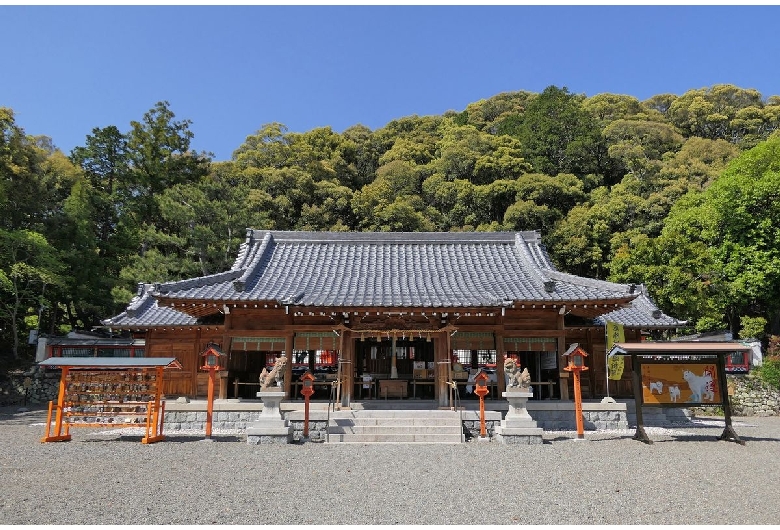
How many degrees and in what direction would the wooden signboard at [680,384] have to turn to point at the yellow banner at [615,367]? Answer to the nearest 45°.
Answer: approximately 135° to its right

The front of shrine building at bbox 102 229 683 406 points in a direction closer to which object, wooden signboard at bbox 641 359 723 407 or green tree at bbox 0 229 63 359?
the wooden signboard

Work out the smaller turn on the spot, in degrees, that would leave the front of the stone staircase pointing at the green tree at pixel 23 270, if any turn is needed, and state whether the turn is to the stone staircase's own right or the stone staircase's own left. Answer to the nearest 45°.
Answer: approximately 135° to the stone staircase's own right

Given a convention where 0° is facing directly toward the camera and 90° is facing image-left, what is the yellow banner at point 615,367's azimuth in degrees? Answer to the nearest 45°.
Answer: approximately 0°

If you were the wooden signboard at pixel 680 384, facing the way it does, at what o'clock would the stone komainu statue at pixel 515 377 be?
The stone komainu statue is roughly at 2 o'clock from the wooden signboard.

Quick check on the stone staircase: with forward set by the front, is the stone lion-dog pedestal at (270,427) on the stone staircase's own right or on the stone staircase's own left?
on the stone staircase's own right

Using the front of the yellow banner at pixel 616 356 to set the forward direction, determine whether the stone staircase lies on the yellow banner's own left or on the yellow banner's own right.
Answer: on the yellow banner's own right

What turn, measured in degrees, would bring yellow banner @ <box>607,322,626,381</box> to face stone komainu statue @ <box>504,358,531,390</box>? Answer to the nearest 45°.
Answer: approximately 45° to its right

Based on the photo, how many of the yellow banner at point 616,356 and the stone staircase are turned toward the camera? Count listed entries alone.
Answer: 2

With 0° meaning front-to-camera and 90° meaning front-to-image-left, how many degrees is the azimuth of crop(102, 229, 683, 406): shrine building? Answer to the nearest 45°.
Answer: approximately 0°

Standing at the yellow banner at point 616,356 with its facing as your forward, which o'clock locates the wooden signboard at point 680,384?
The wooden signboard is roughly at 11 o'clock from the yellow banner.

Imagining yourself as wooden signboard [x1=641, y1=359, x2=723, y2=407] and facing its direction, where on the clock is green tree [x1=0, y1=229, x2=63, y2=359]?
The green tree is roughly at 3 o'clock from the wooden signboard.
